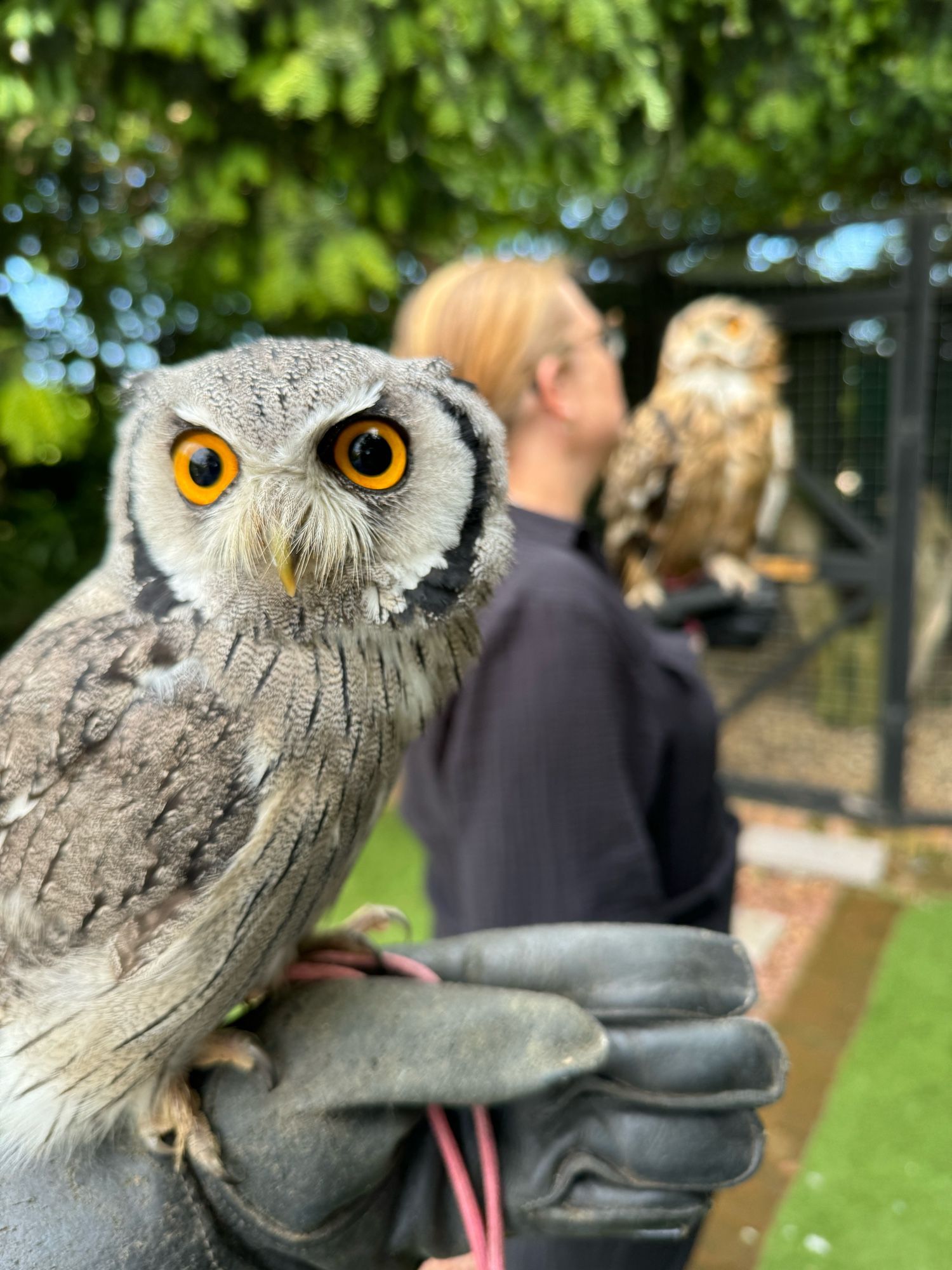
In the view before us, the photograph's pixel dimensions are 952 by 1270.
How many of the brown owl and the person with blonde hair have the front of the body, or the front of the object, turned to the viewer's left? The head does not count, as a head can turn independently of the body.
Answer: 0

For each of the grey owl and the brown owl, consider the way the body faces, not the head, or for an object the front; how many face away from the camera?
0

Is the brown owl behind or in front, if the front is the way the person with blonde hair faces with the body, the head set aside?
in front

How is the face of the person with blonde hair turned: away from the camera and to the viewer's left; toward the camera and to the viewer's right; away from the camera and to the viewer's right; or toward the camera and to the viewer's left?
away from the camera and to the viewer's right

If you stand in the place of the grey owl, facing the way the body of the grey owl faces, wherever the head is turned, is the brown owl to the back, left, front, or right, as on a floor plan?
left

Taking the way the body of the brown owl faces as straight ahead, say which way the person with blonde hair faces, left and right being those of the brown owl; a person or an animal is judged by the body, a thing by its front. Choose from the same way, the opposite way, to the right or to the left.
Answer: to the left

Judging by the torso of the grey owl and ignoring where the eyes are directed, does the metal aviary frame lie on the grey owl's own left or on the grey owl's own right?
on the grey owl's own left

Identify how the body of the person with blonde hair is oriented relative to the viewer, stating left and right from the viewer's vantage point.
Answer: facing away from the viewer and to the right of the viewer

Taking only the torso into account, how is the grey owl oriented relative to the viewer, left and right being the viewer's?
facing the viewer and to the right of the viewer

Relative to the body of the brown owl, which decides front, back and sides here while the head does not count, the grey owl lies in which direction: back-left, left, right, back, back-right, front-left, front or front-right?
front-right
